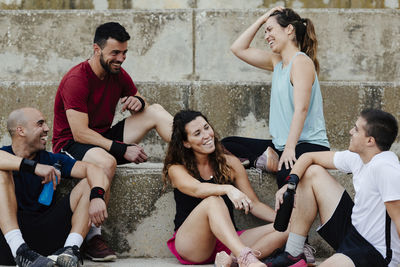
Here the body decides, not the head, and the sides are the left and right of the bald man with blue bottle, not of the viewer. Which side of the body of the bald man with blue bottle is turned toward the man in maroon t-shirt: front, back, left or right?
left

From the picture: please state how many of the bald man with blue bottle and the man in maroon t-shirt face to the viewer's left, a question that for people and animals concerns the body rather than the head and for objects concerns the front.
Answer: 0

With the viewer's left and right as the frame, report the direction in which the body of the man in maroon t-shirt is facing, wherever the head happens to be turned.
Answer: facing the viewer and to the right of the viewer

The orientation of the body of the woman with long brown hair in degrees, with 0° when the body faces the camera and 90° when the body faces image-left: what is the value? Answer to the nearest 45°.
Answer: approximately 315°

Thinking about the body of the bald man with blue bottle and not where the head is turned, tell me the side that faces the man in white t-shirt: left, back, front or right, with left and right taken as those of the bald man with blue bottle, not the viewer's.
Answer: left

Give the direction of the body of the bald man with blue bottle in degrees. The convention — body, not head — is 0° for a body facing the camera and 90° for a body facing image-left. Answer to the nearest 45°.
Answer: approximately 315°

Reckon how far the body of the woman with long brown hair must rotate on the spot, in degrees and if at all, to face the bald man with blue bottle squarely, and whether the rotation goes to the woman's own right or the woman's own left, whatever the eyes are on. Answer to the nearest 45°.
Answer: approximately 135° to the woman's own right

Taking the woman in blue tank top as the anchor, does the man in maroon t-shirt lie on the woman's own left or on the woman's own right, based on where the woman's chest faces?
on the woman's own right

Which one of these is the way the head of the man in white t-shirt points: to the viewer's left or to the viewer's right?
to the viewer's left

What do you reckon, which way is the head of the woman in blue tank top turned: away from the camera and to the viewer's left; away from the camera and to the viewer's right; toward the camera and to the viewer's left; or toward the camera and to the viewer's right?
toward the camera and to the viewer's left

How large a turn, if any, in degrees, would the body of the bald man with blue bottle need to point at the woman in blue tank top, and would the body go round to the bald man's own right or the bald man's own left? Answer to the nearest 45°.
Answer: approximately 45° to the bald man's own left

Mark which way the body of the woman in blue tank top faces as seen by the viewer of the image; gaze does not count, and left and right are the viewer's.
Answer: facing the viewer and to the left of the viewer

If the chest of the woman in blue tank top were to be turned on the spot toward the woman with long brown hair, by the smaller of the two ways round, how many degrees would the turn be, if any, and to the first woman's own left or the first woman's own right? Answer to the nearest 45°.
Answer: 0° — they already face them

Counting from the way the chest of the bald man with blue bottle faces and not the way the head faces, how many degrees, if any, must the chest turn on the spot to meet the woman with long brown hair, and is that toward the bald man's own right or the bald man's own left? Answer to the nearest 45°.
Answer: approximately 45° to the bald man's own left

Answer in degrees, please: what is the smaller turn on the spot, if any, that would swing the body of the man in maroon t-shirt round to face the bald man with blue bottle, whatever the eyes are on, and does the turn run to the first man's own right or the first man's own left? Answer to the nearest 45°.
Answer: approximately 90° to the first man's own right

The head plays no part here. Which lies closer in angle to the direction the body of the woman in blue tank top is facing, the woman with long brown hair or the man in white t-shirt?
the woman with long brown hair

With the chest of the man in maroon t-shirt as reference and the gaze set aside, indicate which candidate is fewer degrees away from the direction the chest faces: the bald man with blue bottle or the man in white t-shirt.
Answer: the man in white t-shirt

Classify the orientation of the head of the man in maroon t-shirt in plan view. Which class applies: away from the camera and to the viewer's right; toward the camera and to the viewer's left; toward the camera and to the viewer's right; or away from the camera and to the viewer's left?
toward the camera and to the viewer's right
